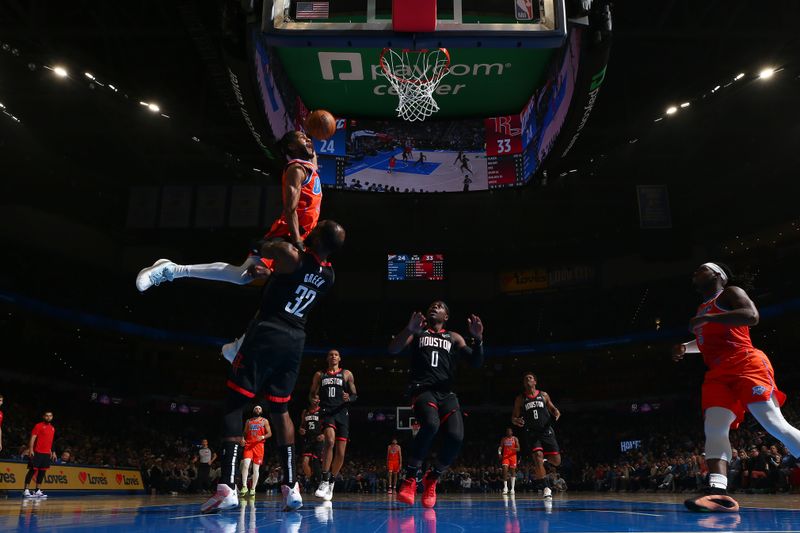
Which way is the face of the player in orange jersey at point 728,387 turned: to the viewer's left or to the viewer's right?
to the viewer's left

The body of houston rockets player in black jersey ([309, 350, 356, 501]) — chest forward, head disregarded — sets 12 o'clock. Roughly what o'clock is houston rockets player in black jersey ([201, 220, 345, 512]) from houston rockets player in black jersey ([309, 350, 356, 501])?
houston rockets player in black jersey ([201, 220, 345, 512]) is roughly at 12 o'clock from houston rockets player in black jersey ([309, 350, 356, 501]).

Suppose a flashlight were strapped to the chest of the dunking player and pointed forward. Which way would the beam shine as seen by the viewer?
to the viewer's right

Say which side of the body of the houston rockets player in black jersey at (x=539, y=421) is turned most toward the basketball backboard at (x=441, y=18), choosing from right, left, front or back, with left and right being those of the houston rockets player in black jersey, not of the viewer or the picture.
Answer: front

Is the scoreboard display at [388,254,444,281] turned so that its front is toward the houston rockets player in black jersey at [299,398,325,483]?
yes
